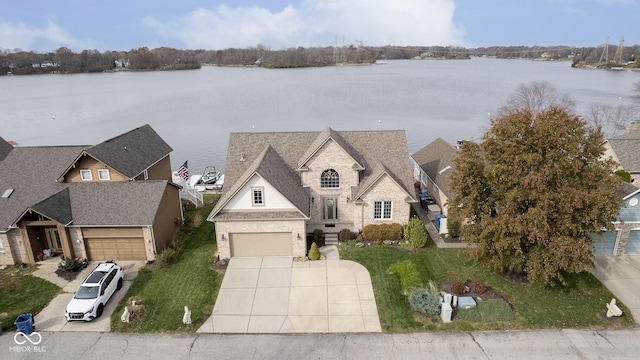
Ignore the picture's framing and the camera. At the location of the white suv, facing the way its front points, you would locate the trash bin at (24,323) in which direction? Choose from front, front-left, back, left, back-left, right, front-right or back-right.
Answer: front-right

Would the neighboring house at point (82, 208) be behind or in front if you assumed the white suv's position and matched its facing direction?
behind

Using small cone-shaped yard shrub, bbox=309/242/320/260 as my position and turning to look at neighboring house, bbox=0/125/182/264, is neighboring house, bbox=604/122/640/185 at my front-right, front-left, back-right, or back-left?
back-right

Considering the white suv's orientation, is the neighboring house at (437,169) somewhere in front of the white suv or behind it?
behind

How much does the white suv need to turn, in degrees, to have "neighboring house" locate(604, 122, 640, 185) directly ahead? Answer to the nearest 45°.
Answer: approximately 135° to its left

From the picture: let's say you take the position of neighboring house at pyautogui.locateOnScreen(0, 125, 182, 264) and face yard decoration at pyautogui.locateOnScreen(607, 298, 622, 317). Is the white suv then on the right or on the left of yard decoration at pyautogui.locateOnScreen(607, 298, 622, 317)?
right

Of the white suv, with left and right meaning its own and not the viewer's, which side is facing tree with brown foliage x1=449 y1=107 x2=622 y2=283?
left

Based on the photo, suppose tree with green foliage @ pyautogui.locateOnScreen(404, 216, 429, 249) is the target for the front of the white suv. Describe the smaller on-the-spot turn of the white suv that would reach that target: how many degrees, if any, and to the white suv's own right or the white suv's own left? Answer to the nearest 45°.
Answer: approximately 135° to the white suv's own left

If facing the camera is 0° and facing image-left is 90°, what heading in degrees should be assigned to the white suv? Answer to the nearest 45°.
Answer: approximately 45°

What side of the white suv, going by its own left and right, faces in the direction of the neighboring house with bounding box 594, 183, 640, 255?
left

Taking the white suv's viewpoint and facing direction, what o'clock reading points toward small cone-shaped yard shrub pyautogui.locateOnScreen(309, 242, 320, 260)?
The small cone-shaped yard shrub is roughly at 8 o'clock from the white suv.

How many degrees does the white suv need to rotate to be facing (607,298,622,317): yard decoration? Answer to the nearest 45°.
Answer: approximately 90° to its left

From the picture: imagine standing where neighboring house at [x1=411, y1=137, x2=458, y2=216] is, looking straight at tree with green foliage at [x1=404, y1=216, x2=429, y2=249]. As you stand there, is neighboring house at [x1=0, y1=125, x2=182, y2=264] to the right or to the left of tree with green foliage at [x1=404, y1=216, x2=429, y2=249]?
right

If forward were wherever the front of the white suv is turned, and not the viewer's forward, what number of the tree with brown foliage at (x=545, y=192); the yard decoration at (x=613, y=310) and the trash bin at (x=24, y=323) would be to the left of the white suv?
2
